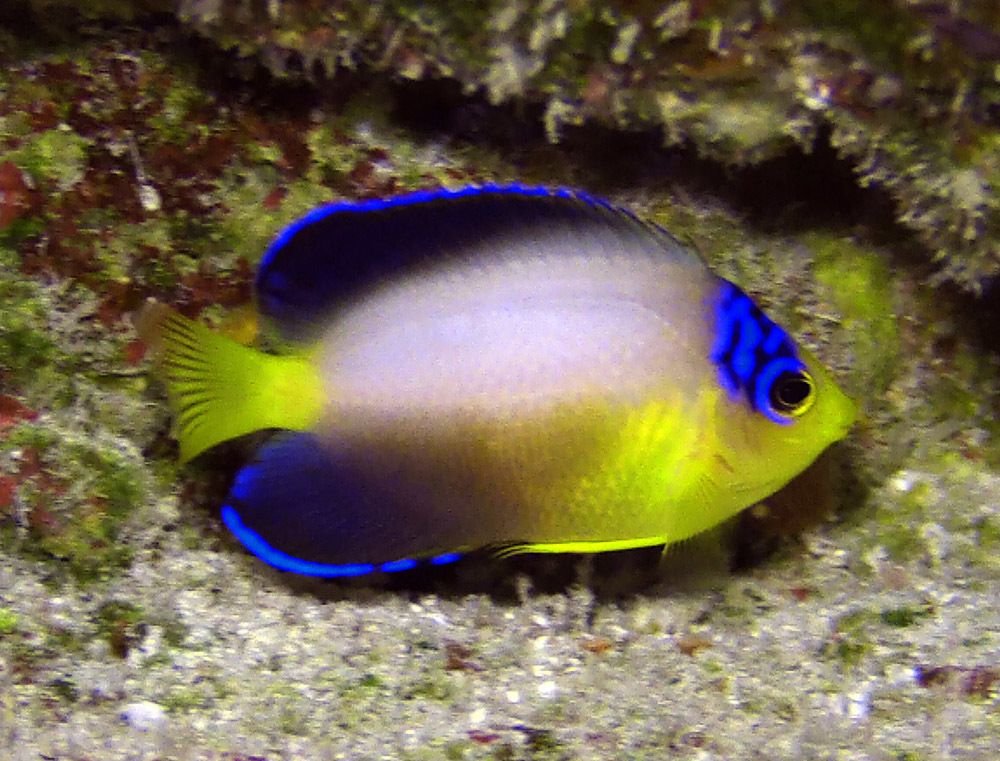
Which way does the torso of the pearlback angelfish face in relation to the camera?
to the viewer's right
